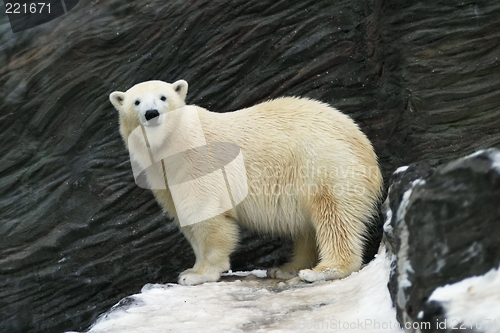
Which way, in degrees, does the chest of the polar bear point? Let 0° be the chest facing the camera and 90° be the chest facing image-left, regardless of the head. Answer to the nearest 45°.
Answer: approximately 90°
